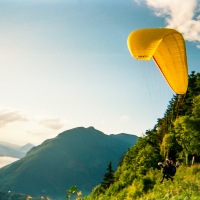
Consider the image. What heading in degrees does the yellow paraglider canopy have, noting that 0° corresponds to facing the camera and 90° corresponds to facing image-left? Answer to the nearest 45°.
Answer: approximately 90°
